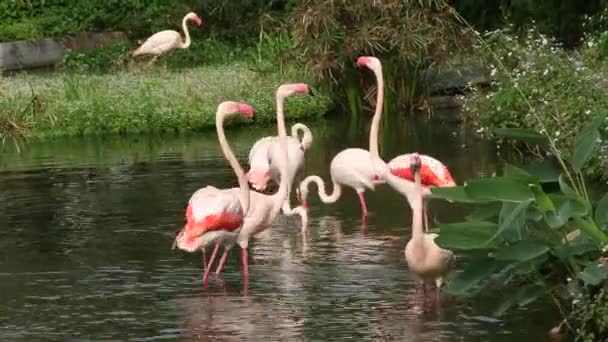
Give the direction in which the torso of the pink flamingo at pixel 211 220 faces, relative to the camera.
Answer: to the viewer's right

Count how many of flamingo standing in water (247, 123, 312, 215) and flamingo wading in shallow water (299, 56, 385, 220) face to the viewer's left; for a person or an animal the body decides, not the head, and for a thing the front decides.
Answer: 1

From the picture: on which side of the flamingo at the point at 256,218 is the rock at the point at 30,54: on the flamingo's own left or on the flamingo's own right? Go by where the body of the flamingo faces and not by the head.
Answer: on the flamingo's own left

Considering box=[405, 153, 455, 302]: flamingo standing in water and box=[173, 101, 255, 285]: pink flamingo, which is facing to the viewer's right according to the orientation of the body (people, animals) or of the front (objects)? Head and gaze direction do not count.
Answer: the pink flamingo

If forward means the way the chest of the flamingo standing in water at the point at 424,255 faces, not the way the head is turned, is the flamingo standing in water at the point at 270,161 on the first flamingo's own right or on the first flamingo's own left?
on the first flamingo's own right

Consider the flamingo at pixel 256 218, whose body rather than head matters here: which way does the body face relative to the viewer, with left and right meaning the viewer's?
facing to the right of the viewer
